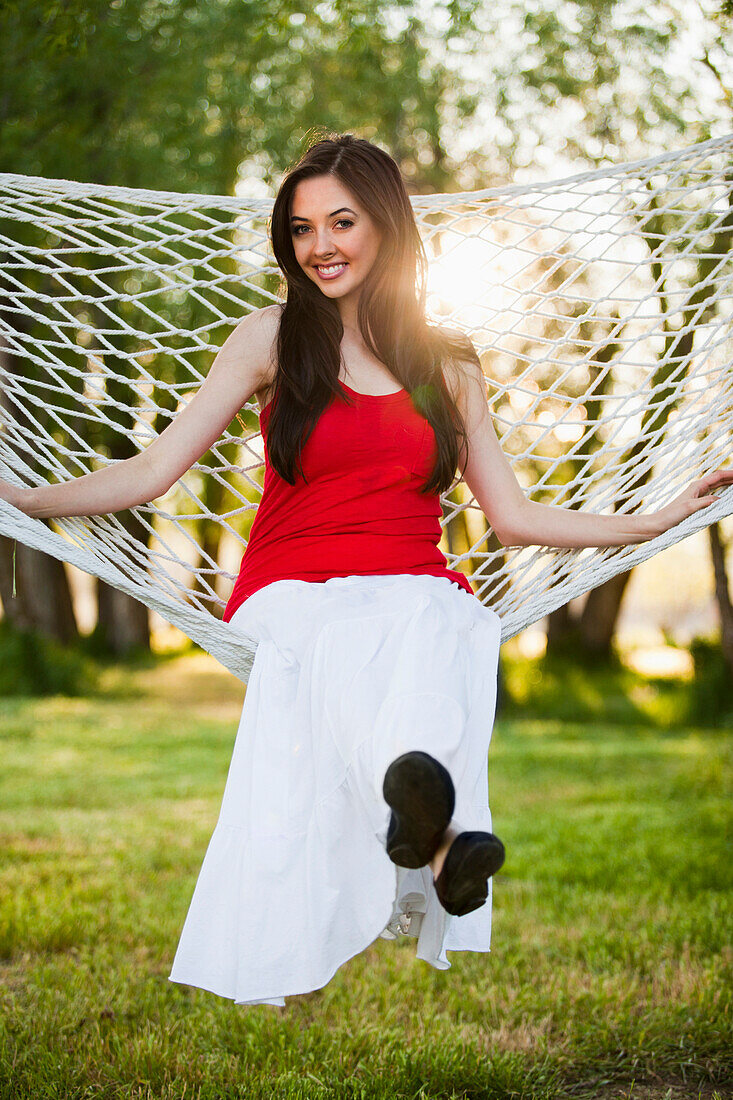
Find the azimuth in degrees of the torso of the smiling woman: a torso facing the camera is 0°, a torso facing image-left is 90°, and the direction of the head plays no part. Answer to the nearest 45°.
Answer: approximately 0°

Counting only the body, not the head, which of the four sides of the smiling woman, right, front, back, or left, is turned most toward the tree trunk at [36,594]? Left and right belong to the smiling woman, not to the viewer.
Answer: back

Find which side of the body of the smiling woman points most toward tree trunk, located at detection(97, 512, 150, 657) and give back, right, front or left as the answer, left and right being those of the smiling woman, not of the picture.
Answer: back

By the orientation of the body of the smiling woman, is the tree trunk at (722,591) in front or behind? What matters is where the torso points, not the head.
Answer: behind

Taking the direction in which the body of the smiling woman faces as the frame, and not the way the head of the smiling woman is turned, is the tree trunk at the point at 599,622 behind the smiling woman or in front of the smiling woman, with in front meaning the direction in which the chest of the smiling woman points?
behind
